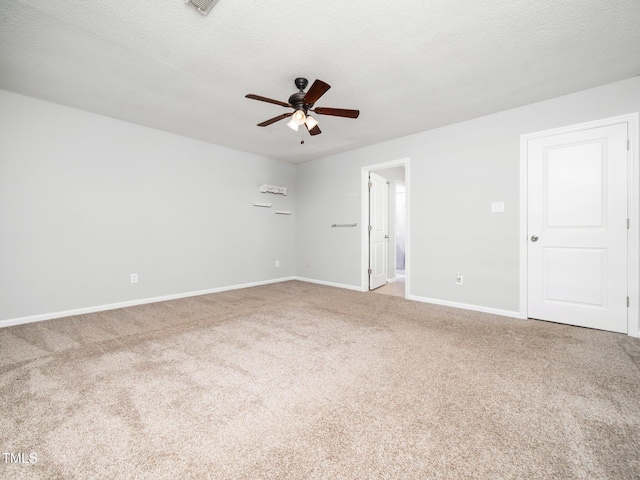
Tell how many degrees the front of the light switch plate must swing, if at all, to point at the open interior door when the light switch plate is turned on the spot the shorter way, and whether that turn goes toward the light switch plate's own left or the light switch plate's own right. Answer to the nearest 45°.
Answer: approximately 135° to the light switch plate's own right

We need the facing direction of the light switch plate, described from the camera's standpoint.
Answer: facing the viewer

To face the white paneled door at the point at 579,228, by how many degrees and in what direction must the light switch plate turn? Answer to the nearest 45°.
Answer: approximately 90° to its left
